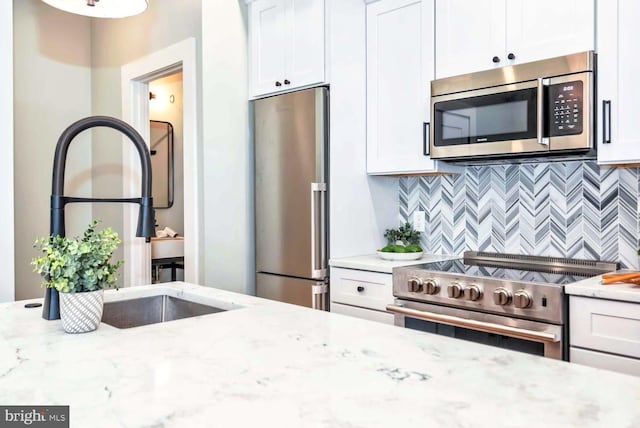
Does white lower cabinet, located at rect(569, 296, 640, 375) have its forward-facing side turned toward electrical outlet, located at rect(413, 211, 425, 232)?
no

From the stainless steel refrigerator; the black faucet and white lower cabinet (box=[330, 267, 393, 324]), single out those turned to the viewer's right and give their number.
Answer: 1

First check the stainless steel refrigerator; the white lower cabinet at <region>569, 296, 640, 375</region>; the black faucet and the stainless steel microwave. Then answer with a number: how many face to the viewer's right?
1

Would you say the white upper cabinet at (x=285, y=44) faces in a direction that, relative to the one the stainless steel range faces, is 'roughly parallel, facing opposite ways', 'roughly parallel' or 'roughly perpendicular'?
roughly parallel

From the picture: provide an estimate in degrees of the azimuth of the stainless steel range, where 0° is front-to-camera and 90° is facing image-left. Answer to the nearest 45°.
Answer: approximately 45°

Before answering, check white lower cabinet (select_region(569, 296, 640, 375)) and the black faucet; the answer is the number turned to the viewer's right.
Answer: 1

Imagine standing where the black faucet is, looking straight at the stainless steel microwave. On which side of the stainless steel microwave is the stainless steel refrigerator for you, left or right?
left

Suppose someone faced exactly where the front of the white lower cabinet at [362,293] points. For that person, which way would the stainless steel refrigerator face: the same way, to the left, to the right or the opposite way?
the same way

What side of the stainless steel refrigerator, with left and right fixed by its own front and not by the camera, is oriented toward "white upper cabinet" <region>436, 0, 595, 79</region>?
left

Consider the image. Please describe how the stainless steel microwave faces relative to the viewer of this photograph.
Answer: facing the viewer and to the left of the viewer

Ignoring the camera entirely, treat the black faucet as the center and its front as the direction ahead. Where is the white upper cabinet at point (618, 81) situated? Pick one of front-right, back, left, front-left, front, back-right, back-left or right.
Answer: front

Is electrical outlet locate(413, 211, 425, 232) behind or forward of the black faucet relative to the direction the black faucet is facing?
forward

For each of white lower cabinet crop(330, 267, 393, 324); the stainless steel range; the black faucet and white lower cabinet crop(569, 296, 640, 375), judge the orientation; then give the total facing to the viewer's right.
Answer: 1

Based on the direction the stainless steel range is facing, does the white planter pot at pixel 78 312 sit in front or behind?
in front

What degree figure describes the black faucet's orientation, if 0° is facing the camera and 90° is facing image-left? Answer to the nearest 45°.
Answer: approximately 270°

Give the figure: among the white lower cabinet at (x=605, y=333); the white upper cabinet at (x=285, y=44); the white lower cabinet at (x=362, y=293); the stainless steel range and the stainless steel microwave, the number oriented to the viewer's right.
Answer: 0
